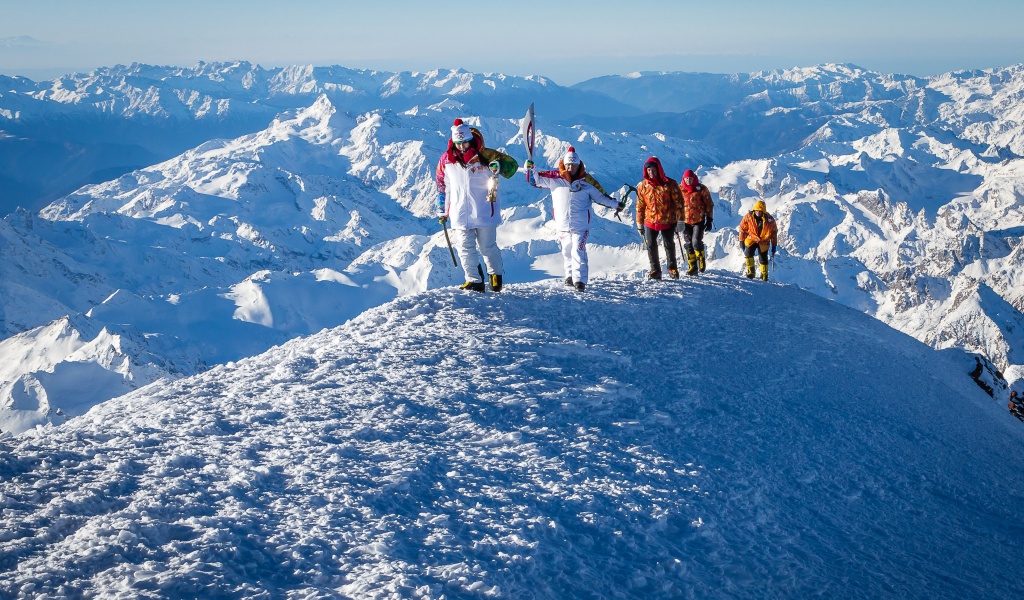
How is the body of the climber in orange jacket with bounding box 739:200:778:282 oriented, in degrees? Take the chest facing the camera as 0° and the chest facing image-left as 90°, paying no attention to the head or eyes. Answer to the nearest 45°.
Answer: approximately 0°

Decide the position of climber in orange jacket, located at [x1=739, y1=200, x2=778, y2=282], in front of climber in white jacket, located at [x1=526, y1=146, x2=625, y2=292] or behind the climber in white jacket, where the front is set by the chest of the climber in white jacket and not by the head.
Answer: behind

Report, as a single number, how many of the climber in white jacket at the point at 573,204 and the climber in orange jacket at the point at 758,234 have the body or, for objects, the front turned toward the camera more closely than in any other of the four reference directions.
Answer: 2
